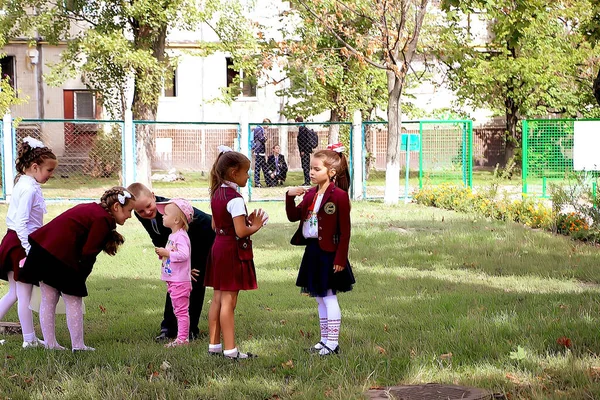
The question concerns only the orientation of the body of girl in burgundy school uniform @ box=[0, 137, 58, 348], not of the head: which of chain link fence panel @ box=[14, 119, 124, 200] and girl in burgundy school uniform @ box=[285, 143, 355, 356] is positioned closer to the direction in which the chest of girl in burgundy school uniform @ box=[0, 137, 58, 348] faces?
the girl in burgundy school uniform

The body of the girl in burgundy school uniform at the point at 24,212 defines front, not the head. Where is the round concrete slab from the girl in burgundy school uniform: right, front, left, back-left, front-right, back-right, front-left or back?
front-right

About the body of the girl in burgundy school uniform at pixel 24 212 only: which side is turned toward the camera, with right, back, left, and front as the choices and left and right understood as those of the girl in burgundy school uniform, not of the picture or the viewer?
right

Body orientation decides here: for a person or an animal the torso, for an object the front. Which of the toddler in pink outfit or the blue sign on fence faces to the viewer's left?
the toddler in pink outfit

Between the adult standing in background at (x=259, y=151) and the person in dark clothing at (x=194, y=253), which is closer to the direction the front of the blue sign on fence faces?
the person in dark clothing

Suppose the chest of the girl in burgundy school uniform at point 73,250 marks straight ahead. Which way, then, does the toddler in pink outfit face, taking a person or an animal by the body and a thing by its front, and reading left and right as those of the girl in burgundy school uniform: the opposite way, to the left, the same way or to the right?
the opposite way

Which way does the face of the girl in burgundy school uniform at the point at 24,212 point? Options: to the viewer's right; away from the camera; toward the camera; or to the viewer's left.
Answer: to the viewer's right

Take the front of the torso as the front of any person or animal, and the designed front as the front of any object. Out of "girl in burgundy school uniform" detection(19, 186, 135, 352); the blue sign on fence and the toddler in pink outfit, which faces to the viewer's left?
the toddler in pink outfit

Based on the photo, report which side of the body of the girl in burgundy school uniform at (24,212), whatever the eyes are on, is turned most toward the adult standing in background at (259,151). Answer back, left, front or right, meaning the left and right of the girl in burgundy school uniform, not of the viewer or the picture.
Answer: left

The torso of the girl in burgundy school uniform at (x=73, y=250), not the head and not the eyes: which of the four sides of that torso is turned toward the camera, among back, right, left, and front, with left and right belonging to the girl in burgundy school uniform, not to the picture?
right

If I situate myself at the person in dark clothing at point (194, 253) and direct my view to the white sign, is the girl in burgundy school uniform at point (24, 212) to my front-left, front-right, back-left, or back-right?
back-left

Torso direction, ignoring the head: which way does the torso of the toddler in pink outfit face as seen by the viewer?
to the viewer's left

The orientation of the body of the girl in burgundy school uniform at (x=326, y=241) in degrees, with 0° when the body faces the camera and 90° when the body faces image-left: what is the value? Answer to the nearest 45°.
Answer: approximately 45°
